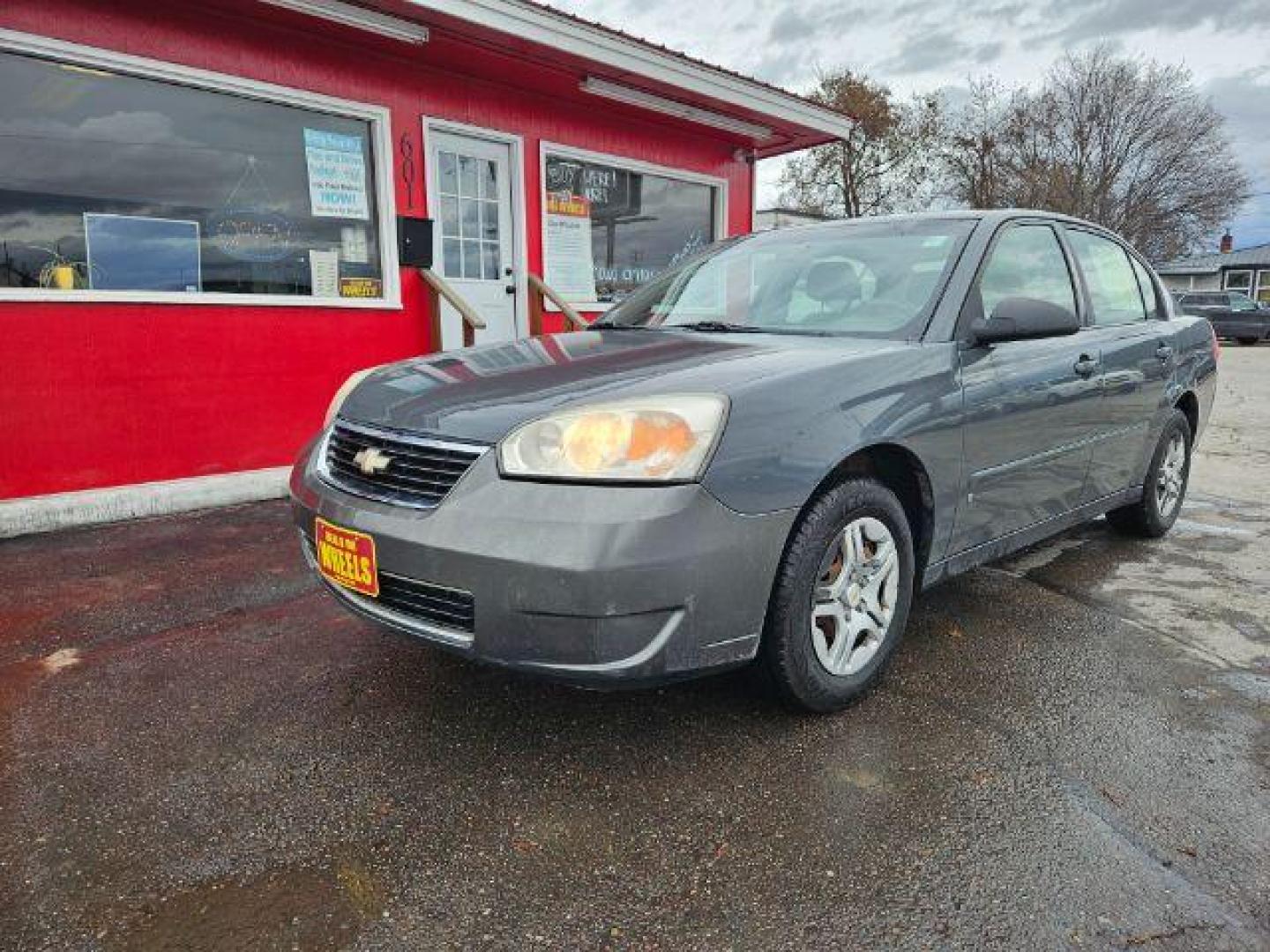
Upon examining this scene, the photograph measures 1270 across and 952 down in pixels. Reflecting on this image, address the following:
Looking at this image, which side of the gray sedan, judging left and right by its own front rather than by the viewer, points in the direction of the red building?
right

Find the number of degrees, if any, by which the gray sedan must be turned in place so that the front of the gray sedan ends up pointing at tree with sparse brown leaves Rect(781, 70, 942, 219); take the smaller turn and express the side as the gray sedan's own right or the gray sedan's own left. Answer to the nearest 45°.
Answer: approximately 135° to the gray sedan's own right

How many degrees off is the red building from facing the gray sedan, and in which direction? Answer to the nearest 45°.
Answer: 0° — it already faces it

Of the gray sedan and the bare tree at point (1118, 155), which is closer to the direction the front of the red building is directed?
the gray sedan

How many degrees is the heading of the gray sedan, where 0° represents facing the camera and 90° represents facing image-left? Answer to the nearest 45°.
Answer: approximately 45°

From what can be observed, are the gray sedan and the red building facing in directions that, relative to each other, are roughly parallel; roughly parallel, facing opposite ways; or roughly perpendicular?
roughly perpendicular

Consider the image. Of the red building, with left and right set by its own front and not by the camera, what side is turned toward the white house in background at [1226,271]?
left

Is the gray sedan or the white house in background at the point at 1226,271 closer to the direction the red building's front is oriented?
the gray sedan

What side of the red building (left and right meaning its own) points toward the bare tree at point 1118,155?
left
